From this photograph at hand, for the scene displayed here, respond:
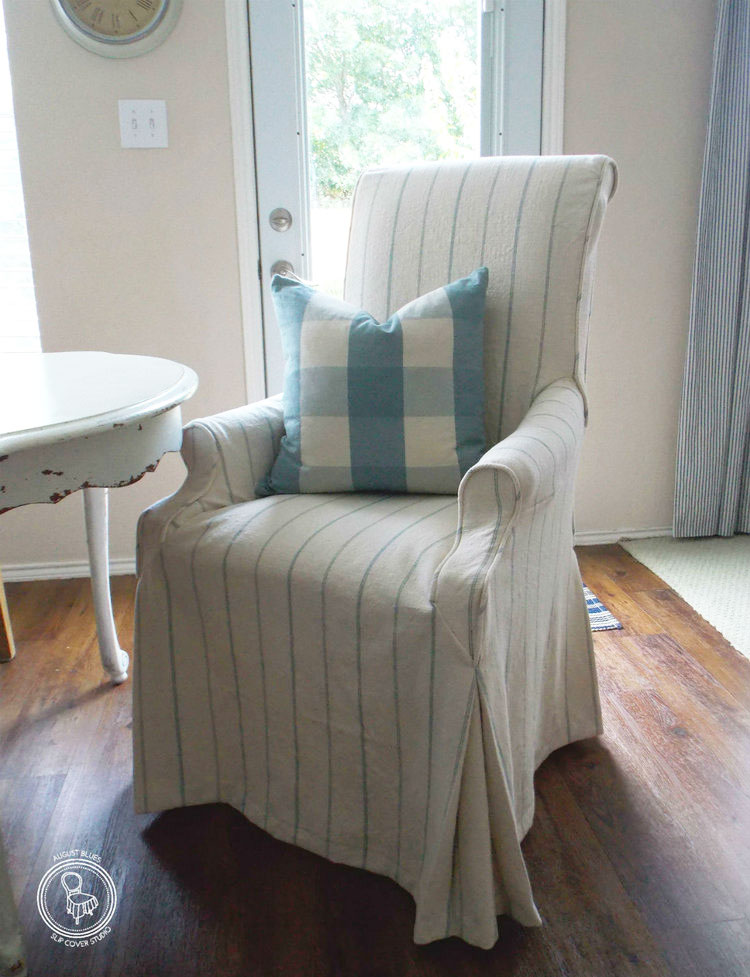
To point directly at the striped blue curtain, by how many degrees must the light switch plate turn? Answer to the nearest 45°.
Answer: approximately 90° to its left

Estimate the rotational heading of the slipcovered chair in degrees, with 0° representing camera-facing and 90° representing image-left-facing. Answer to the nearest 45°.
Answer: approximately 45°

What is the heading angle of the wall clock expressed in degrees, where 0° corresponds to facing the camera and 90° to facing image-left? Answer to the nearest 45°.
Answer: approximately 0°

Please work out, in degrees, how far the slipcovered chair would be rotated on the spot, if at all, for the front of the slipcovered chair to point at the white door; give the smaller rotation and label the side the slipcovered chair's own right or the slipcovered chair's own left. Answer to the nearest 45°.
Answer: approximately 135° to the slipcovered chair's own right

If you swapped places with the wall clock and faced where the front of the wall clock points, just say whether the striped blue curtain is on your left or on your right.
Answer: on your left

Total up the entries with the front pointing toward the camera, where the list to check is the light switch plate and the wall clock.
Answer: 2

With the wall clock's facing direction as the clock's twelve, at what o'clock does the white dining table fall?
The white dining table is roughly at 12 o'clock from the wall clock.
